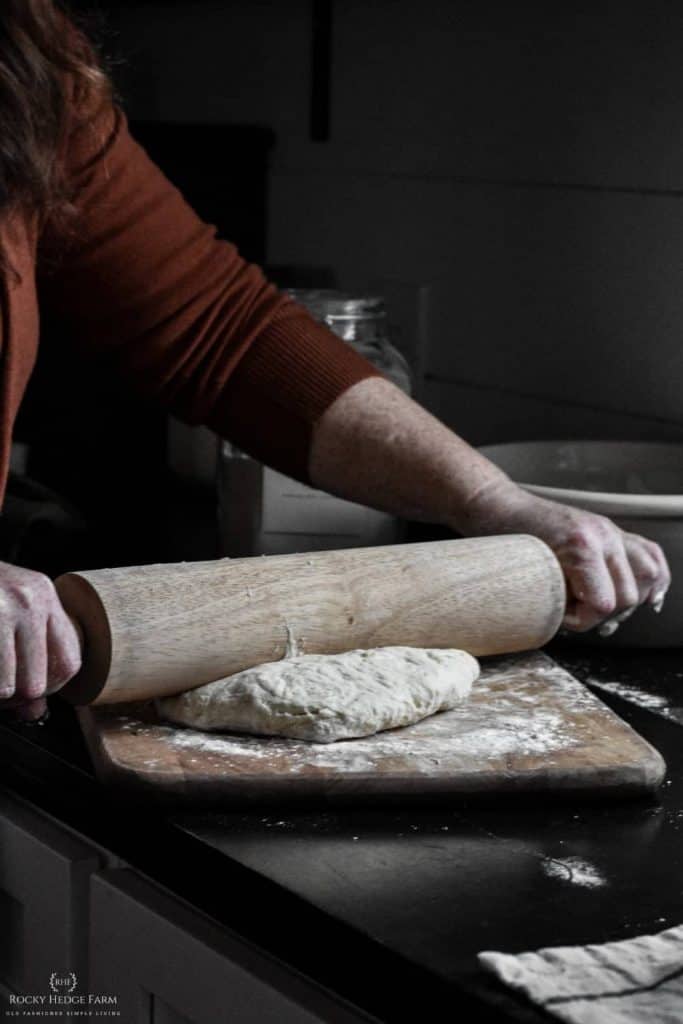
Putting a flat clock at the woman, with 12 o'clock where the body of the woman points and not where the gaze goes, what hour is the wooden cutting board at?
The wooden cutting board is roughly at 1 o'clock from the woman.

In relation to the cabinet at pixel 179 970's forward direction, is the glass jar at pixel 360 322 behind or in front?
behind

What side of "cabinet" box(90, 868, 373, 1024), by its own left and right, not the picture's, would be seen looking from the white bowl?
back

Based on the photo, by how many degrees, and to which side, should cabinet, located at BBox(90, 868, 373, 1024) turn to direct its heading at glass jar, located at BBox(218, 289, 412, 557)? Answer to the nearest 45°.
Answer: approximately 135° to its right
